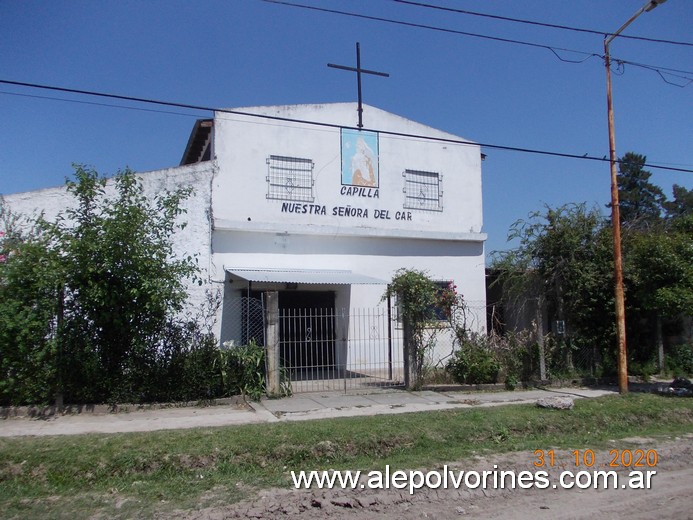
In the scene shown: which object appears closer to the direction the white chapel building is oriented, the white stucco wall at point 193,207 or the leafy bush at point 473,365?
the leafy bush

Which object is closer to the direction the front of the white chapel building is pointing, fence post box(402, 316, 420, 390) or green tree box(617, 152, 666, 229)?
the fence post

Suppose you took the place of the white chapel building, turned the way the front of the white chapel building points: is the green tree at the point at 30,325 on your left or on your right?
on your right

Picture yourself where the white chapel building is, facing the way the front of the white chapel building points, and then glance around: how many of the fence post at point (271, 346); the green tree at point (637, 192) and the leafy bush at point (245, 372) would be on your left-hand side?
1

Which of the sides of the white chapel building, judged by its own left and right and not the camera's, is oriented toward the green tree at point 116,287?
right

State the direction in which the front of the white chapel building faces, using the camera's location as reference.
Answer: facing the viewer and to the right of the viewer

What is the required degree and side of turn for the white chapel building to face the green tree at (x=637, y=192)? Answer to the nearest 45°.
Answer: approximately 90° to its left

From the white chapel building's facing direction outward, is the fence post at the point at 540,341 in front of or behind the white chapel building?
in front

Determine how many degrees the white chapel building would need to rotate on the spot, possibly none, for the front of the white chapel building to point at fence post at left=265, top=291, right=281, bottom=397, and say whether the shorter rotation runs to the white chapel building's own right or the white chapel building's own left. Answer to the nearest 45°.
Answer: approximately 45° to the white chapel building's own right

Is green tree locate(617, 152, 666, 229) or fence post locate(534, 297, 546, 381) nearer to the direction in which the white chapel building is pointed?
the fence post
